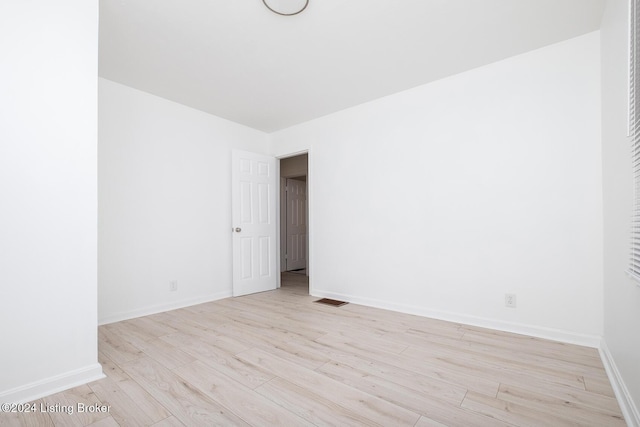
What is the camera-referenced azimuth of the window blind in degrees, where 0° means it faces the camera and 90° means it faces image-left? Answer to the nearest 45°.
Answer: approximately 90°

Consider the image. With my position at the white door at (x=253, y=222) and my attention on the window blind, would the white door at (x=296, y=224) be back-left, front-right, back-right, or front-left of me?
back-left

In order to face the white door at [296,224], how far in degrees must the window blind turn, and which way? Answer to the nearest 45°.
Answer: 0° — it already faces it

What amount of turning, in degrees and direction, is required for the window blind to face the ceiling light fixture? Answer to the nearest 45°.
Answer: approximately 45° to its left

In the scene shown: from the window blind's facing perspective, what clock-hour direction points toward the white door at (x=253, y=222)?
The white door is roughly at 12 o'clock from the window blind.
